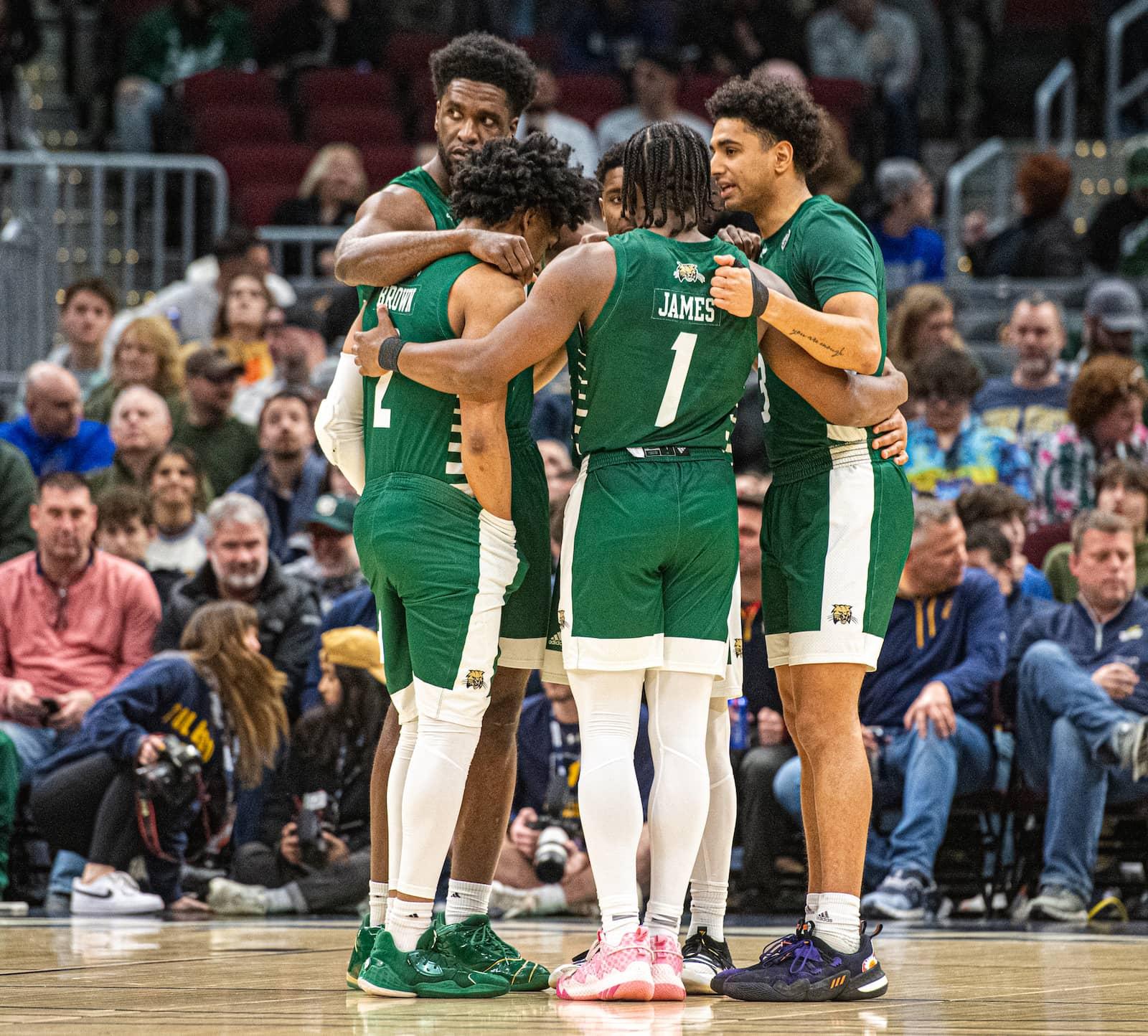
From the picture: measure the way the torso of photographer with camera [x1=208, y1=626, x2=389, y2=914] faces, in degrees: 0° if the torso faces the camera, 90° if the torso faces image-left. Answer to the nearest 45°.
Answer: approximately 45°

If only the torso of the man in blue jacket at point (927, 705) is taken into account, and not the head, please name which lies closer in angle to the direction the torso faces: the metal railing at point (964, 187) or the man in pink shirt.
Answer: the man in pink shirt

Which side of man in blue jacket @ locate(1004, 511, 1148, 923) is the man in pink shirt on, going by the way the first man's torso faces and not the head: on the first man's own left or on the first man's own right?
on the first man's own right

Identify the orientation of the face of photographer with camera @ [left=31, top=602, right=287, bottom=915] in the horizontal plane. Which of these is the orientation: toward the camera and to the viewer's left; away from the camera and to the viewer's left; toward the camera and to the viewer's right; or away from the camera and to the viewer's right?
away from the camera and to the viewer's right

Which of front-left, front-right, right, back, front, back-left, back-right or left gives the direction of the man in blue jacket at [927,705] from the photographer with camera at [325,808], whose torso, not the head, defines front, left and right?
back-left

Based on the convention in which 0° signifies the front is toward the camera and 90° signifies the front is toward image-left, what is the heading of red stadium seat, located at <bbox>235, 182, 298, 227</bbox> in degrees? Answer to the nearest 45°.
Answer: approximately 0°

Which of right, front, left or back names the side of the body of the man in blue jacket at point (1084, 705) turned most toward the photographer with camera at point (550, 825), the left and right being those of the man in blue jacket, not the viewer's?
right

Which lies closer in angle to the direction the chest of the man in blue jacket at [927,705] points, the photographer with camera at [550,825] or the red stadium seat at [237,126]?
the photographer with camera

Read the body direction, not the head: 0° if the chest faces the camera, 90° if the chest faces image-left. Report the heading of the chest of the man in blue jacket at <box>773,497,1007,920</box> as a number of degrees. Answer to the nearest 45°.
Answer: approximately 45°
